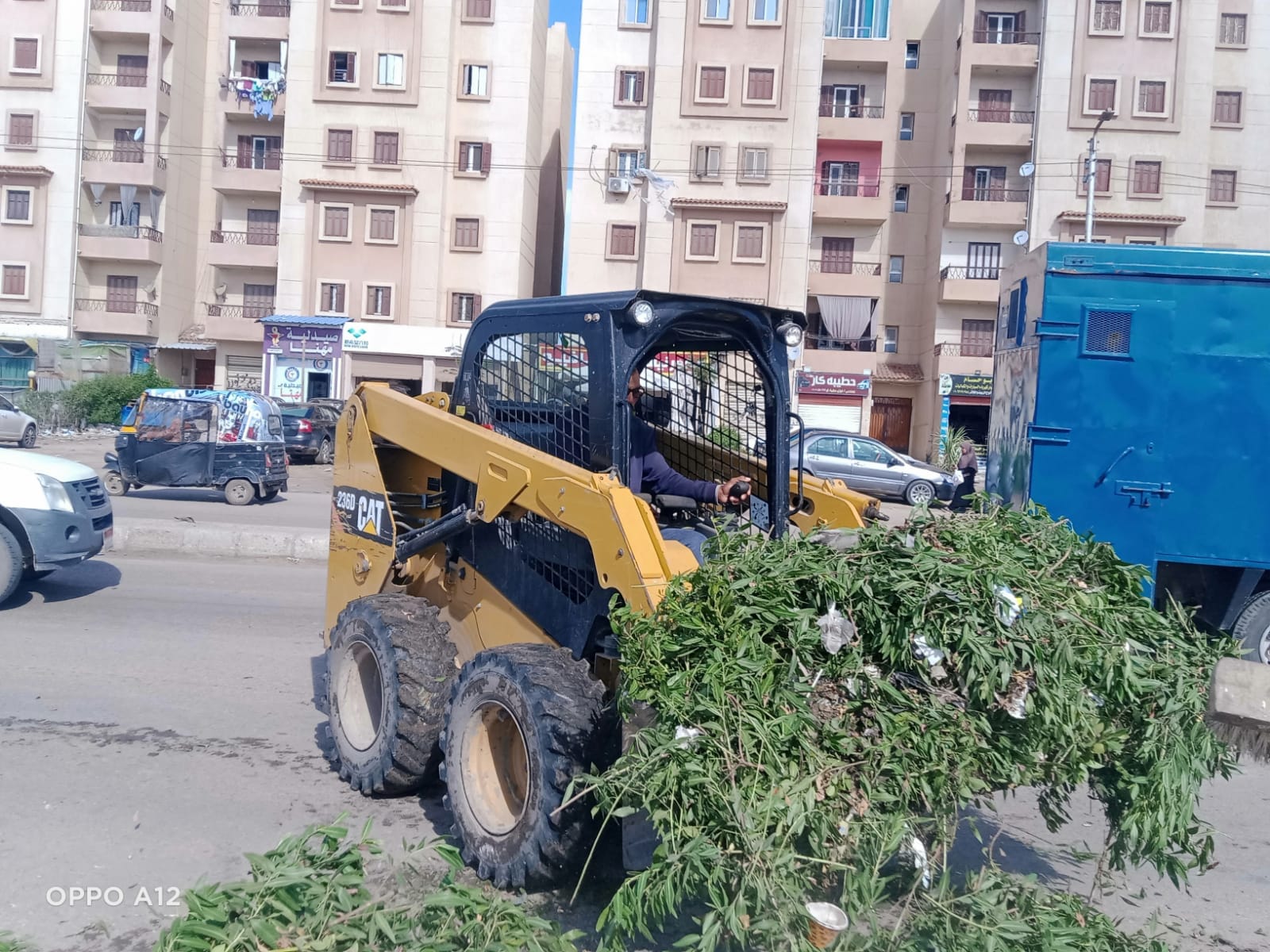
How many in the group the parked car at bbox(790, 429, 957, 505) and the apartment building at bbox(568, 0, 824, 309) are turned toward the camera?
1

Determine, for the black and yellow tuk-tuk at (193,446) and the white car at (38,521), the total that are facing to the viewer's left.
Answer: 1

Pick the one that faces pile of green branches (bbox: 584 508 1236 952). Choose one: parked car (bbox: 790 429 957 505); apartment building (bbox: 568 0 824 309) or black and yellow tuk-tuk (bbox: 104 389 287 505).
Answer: the apartment building

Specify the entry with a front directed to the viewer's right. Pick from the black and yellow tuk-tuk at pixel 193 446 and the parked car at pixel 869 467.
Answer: the parked car

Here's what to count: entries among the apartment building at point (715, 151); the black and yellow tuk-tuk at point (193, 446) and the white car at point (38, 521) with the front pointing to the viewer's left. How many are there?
1

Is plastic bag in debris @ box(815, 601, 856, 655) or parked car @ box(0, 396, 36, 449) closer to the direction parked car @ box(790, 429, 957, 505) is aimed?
the plastic bag in debris

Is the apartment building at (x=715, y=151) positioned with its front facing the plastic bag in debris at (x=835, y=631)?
yes

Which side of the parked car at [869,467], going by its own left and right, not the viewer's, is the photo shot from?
right

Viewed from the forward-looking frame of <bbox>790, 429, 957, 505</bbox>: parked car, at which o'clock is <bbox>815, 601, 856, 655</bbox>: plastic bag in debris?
The plastic bag in debris is roughly at 3 o'clock from the parked car.

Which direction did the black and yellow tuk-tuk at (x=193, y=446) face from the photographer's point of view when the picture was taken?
facing to the left of the viewer

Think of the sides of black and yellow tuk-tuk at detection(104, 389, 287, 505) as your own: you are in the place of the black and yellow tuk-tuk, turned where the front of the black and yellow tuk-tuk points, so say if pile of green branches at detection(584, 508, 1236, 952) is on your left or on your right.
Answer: on your left

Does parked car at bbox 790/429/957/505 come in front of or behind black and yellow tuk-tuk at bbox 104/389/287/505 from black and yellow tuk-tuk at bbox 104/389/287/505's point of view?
behind
